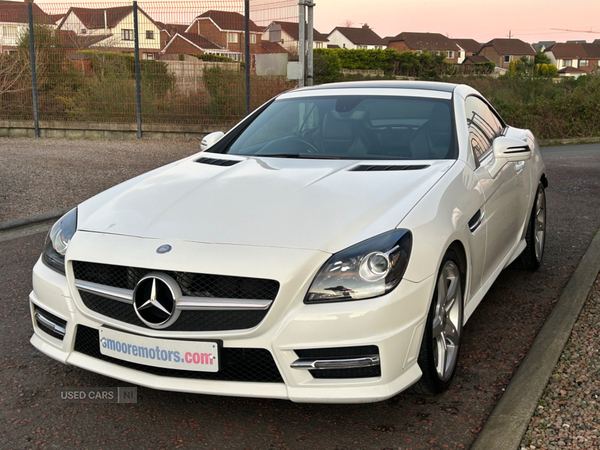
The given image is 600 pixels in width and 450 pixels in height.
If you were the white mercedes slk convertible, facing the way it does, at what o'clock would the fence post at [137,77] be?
The fence post is roughly at 4 o'clock from the white mercedes slk convertible.

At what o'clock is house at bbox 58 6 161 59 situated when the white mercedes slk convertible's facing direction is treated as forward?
The house is roughly at 4 o'clock from the white mercedes slk convertible.

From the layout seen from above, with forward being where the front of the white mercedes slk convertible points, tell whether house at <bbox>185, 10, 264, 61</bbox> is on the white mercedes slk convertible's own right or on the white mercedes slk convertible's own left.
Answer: on the white mercedes slk convertible's own right

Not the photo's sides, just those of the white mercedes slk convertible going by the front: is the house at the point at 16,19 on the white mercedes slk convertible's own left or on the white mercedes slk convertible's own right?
on the white mercedes slk convertible's own right

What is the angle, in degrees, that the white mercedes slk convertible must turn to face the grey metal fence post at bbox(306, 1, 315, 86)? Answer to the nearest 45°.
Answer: approximately 135° to its right

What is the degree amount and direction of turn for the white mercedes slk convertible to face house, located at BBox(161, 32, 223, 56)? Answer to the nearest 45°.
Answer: approximately 135° to its right

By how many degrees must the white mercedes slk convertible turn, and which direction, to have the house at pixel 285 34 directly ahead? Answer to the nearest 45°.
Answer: approximately 135° to its right

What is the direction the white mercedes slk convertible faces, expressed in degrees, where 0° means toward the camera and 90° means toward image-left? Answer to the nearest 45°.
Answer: approximately 45°

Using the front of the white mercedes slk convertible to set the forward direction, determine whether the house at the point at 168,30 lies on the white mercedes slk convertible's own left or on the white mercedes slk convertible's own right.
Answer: on the white mercedes slk convertible's own right

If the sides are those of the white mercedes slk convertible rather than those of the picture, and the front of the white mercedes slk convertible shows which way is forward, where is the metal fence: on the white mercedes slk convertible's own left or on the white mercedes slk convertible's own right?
on the white mercedes slk convertible's own right
